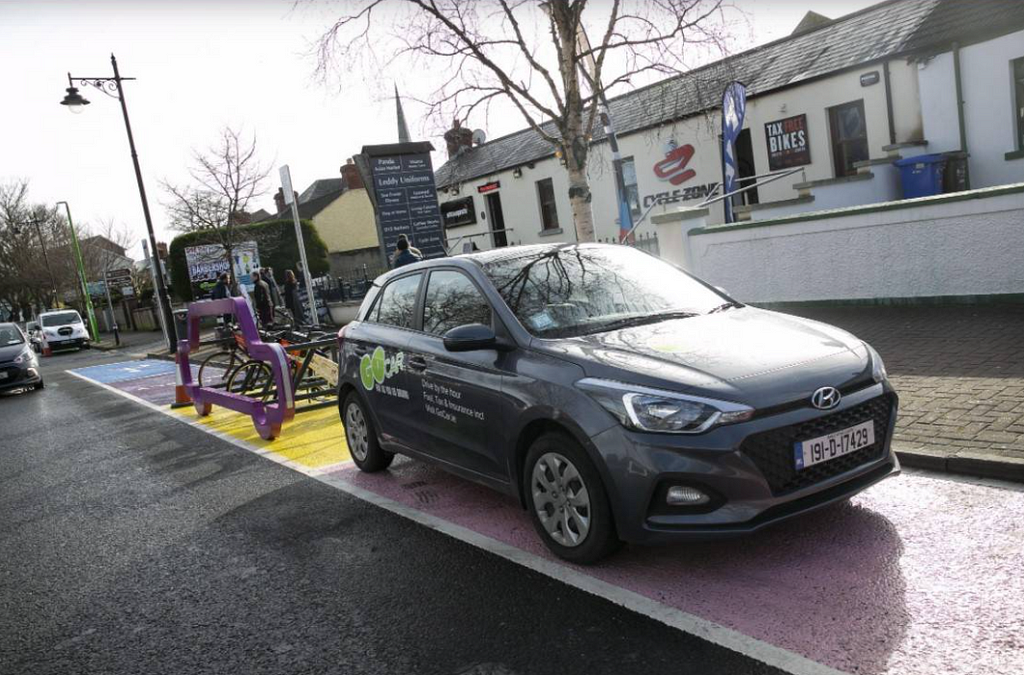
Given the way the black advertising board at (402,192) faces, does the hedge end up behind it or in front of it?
behind

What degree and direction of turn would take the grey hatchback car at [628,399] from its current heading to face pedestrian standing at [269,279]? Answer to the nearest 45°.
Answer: approximately 180°

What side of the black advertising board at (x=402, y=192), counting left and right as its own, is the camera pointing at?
front

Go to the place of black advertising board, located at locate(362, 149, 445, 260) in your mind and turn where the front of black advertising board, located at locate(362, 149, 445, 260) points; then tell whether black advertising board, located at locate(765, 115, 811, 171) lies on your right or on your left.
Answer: on your left

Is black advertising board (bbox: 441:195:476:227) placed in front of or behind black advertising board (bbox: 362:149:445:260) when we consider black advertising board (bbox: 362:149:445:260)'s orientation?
behind

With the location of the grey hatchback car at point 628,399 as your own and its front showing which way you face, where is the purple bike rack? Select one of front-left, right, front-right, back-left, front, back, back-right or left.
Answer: back

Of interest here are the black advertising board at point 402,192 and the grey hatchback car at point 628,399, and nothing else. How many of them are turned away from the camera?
0

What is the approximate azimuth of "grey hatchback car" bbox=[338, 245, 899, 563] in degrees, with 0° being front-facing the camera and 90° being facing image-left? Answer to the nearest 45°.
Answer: approximately 315°

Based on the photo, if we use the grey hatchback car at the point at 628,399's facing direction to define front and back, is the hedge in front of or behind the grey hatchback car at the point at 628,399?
behind
